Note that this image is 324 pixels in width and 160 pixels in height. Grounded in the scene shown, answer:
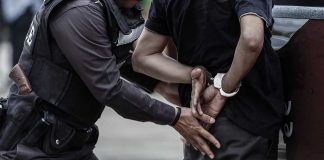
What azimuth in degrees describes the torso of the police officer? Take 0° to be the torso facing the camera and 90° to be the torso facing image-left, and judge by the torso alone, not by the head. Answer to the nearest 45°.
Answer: approximately 270°
